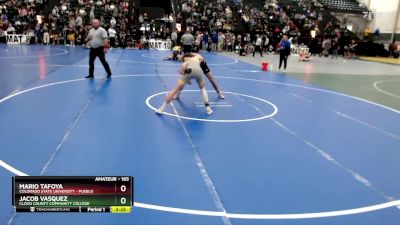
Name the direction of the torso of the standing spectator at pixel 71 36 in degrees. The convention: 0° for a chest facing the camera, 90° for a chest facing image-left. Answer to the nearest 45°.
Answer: approximately 0°

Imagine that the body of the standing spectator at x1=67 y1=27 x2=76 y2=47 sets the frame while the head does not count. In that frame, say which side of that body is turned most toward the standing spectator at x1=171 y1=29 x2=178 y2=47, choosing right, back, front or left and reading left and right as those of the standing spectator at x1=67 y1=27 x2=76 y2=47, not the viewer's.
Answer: left

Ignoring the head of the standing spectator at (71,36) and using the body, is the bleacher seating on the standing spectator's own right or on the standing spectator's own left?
on the standing spectator's own left

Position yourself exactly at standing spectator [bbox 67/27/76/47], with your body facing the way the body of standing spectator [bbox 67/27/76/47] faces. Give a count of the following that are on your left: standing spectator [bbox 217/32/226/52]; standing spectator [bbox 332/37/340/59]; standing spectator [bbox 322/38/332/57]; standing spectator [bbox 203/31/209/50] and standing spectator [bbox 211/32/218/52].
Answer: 5

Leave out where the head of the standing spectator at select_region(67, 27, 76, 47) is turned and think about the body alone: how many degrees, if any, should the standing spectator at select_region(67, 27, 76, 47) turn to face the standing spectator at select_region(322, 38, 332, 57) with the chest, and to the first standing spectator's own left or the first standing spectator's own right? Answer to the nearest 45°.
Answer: approximately 90° to the first standing spectator's own left

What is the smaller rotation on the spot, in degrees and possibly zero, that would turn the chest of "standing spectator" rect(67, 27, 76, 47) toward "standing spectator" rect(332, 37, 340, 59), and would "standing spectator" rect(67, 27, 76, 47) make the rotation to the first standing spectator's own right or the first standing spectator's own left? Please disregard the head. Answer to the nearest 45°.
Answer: approximately 90° to the first standing spectator's own left

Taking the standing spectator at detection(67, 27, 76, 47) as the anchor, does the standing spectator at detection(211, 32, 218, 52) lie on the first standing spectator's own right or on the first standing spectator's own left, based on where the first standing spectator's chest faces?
on the first standing spectator's own left

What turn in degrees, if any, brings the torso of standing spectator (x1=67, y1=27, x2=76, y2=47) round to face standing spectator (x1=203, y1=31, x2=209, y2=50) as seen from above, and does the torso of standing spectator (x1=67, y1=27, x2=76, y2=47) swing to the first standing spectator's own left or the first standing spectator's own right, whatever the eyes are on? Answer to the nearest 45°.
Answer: approximately 90° to the first standing spectator's own left

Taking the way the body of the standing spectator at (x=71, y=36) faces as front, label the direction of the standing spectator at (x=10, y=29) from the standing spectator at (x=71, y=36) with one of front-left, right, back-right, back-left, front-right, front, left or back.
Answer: right
